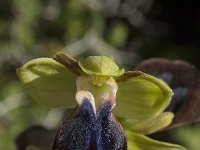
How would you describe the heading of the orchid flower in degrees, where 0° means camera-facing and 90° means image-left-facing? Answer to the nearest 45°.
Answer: approximately 0°
